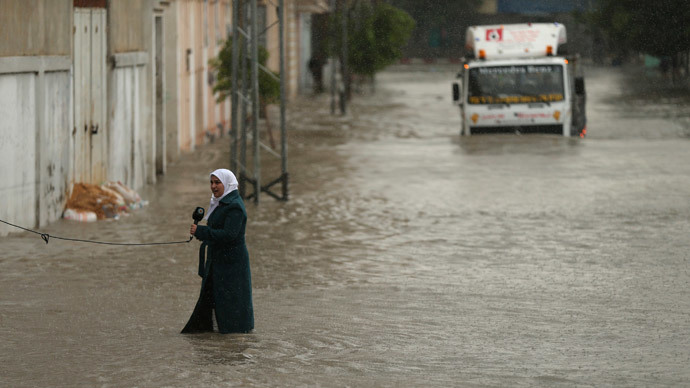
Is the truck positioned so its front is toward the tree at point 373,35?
no

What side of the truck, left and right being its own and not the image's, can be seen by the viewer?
front

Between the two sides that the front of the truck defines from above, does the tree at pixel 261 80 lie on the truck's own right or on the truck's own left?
on the truck's own right

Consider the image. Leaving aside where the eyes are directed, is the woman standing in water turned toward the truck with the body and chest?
no

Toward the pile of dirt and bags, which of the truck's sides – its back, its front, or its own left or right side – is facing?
front

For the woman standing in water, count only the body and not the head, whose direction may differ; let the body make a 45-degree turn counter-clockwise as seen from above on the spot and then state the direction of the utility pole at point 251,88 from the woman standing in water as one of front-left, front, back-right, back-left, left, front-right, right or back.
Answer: back-right

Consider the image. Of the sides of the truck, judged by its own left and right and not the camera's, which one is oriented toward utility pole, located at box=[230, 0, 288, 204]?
front

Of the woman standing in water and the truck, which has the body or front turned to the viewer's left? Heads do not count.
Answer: the woman standing in water

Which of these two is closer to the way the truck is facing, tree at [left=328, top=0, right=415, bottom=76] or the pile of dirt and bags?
the pile of dirt and bags

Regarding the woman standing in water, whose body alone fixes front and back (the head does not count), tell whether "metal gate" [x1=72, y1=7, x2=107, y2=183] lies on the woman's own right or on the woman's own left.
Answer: on the woman's own right

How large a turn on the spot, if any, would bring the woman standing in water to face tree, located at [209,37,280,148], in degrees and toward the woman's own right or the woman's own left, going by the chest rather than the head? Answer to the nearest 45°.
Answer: approximately 90° to the woman's own right

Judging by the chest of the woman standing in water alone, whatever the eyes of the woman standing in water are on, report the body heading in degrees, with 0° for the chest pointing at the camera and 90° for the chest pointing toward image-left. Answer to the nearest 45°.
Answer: approximately 90°

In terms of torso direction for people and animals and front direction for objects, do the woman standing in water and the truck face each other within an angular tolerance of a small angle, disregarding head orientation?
no

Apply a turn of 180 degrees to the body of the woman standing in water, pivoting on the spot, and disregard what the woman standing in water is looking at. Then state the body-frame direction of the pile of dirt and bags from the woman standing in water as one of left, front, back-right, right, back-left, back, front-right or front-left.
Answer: left
